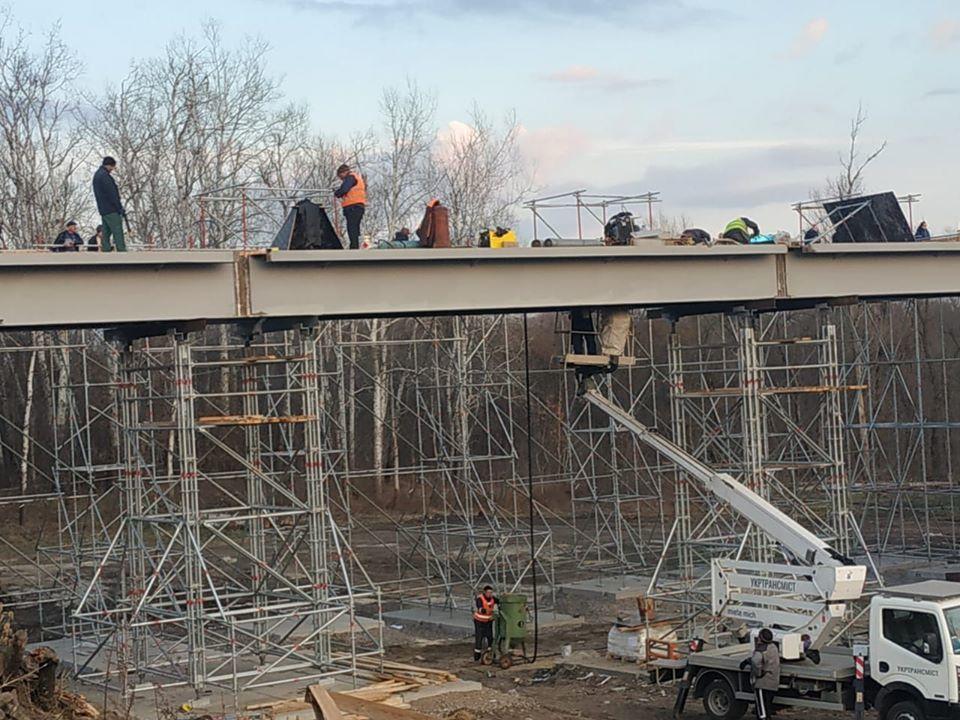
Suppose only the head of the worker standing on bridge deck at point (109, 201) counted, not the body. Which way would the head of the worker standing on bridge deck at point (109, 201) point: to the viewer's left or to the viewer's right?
to the viewer's right

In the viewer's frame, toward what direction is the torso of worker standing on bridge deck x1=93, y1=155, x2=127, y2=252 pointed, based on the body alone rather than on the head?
to the viewer's right

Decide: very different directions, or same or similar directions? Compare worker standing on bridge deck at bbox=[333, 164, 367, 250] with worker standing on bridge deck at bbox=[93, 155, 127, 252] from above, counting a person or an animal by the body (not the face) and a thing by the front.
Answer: very different directions

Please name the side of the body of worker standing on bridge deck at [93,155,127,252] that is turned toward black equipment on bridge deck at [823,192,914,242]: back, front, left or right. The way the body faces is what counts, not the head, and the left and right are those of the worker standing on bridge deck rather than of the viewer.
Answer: front
